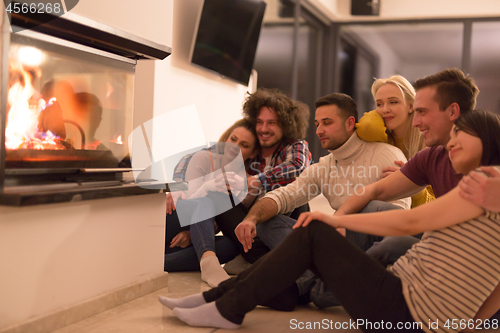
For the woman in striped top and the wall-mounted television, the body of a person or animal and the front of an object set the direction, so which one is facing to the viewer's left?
the woman in striped top

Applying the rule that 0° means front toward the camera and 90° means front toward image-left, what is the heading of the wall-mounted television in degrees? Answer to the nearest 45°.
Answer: approximately 315°

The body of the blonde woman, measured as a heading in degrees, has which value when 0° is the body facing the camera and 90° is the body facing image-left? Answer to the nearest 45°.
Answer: approximately 45°

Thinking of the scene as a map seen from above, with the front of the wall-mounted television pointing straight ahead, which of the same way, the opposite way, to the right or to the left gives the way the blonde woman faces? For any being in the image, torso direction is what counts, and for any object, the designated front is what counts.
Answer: to the right

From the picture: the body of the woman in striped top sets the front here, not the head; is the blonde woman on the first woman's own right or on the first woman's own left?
on the first woman's own right

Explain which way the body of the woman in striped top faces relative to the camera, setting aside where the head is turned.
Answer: to the viewer's left

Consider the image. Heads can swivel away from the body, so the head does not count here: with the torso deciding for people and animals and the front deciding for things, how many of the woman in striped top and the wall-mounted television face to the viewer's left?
1

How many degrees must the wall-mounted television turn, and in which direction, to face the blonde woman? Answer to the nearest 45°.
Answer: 0° — it already faces them

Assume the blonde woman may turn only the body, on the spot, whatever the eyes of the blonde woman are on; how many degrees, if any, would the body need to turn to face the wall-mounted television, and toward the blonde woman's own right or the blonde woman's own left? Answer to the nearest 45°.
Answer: approximately 90° to the blonde woman's own right

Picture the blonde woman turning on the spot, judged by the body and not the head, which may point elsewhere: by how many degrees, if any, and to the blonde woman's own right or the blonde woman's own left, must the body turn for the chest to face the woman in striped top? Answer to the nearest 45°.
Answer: approximately 45° to the blonde woman's own left

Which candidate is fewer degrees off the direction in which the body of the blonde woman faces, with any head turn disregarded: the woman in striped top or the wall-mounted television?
the woman in striped top
